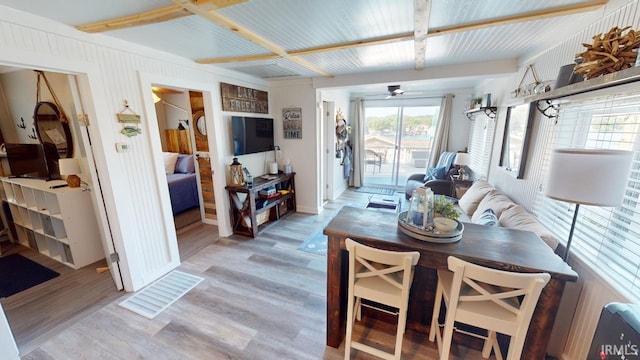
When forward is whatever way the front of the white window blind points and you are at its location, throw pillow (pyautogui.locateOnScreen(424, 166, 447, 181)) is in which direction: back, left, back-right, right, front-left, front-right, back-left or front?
right

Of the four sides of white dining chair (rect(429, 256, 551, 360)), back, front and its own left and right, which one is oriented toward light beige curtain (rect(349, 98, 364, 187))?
front

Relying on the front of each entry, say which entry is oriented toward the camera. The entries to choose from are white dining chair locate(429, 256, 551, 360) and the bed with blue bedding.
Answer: the bed with blue bedding

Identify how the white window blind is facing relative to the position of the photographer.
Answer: facing the viewer and to the left of the viewer

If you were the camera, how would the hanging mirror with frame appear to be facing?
facing the viewer and to the right of the viewer

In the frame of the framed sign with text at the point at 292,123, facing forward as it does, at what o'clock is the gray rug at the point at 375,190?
The gray rug is roughly at 8 o'clock from the framed sign with text.

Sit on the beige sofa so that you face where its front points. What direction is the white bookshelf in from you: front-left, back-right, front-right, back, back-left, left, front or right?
front

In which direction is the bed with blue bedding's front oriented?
toward the camera

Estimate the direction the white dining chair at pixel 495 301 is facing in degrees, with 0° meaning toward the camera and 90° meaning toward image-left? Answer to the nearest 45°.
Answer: approximately 135°

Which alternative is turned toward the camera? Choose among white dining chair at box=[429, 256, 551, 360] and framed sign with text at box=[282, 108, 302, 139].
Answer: the framed sign with text

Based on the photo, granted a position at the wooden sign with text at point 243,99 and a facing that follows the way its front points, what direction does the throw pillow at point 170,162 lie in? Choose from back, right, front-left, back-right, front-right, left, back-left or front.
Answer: back

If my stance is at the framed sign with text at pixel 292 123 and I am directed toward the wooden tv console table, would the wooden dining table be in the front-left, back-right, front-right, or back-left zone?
front-left

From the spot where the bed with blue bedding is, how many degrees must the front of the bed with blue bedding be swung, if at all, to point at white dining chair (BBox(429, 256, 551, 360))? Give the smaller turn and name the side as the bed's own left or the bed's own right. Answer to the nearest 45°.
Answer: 0° — it already faces it

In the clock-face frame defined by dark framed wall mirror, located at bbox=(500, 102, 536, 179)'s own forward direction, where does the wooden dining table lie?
The wooden dining table is roughly at 11 o'clock from the dark framed wall mirror.

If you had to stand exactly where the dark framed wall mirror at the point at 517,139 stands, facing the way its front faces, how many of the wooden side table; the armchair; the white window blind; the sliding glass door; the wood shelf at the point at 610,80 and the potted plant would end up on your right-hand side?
3

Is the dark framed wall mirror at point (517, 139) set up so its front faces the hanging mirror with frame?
yes

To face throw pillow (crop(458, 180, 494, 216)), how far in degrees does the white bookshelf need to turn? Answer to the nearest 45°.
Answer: approximately 90° to its left

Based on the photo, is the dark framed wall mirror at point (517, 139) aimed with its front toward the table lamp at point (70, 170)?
yes

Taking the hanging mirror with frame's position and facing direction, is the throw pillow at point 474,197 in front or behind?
in front
